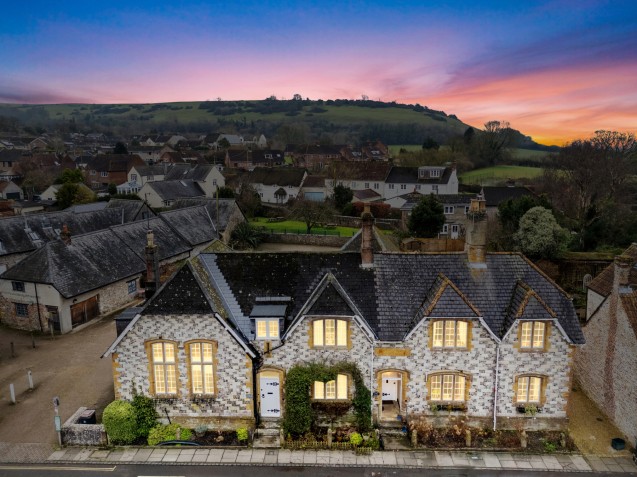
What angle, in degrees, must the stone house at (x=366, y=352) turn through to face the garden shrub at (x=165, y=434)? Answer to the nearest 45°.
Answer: approximately 90° to its right

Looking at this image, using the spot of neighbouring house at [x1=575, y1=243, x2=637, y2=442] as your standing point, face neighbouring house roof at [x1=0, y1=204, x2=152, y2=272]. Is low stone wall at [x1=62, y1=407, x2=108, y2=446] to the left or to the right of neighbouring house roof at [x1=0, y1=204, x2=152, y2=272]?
left

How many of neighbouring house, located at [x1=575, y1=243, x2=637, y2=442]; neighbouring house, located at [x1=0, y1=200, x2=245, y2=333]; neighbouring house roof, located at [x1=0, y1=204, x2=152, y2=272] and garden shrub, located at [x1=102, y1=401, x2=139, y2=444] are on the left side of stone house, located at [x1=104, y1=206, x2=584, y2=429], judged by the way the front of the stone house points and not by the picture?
1

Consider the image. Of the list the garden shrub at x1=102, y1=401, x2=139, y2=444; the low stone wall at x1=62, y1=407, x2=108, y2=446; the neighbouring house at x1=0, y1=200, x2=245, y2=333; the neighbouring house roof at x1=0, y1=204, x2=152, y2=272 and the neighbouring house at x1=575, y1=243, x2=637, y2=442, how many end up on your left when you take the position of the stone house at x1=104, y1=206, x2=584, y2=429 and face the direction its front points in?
1

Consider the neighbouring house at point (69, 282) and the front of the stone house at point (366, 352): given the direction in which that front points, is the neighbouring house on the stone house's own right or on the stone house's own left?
on the stone house's own right

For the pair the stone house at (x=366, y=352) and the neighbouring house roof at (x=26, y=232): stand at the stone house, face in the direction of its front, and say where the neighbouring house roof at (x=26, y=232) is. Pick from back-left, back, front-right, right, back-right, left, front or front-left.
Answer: back-right

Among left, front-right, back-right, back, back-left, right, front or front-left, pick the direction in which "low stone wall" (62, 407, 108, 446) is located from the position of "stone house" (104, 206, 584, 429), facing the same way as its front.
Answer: right

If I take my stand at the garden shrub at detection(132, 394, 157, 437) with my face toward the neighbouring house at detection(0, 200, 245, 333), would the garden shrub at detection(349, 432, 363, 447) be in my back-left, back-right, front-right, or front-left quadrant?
back-right

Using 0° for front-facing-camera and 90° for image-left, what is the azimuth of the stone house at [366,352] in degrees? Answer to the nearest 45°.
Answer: approximately 0°

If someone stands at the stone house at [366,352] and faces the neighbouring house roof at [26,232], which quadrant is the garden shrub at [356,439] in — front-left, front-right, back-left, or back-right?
back-left

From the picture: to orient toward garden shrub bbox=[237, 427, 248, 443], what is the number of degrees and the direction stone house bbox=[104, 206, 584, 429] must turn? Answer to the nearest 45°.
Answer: approximately 90° to its right
